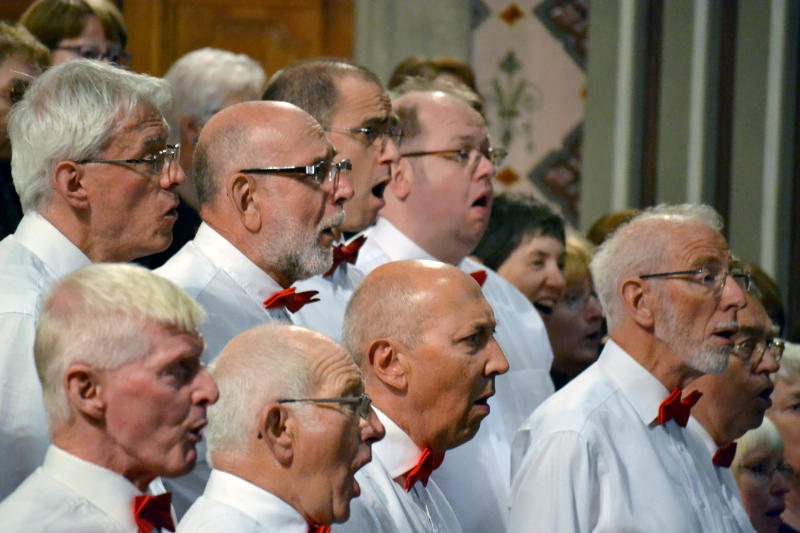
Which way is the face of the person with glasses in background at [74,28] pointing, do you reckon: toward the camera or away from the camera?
toward the camera

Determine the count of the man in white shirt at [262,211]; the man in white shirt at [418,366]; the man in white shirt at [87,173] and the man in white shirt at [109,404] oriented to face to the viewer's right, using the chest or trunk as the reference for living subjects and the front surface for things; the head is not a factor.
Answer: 4

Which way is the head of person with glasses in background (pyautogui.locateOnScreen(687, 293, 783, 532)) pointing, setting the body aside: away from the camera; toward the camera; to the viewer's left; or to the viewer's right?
to the viewer's right

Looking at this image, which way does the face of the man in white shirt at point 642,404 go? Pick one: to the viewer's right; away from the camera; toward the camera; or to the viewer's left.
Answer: to the viewer's right

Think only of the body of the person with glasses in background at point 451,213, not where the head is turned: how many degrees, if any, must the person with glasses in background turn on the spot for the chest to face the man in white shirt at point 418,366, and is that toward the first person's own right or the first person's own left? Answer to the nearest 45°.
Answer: approximately 45° to the first person's own right

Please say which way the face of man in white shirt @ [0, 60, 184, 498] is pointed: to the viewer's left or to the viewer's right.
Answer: to the viewer's right

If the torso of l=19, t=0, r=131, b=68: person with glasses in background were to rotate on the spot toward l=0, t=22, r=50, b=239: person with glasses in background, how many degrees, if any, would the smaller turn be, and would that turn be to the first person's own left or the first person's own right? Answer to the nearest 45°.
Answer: approximately 45° to the first person's own right

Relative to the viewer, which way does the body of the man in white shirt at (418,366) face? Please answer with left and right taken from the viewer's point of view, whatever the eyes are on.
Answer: facing to the right of the viewer

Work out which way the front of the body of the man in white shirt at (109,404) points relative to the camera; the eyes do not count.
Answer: to the viewer's right

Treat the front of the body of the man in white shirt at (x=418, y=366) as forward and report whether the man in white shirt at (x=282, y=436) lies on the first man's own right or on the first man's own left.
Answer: on the first man's own right

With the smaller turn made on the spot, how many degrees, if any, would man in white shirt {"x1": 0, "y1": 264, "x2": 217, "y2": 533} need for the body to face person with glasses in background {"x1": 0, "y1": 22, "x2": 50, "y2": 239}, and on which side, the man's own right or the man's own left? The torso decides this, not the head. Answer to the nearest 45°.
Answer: approximately 90° to the man's own left

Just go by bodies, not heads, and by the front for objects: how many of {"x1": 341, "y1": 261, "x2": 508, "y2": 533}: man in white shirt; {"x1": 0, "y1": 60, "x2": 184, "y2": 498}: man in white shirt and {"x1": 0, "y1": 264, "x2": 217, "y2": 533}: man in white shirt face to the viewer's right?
3

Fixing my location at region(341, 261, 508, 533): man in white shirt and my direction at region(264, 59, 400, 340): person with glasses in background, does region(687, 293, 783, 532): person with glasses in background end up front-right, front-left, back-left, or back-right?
front-right

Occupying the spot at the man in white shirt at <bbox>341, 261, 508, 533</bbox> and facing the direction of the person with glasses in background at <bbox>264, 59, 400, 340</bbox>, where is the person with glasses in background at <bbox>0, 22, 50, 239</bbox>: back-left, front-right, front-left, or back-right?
front-left

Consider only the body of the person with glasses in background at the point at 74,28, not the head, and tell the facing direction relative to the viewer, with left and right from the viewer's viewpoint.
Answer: facing the viewer and to the right of the viewer

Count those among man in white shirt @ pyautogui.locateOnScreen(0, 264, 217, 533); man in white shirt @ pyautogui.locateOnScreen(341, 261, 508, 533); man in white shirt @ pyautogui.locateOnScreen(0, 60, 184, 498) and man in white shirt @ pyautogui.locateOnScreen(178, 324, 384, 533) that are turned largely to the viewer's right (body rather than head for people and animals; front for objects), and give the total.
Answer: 4

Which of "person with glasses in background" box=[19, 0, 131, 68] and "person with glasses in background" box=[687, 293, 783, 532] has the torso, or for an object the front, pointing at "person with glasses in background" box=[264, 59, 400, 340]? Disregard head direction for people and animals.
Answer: "person with glasses in background" box=[19, 0, 131, 68]
